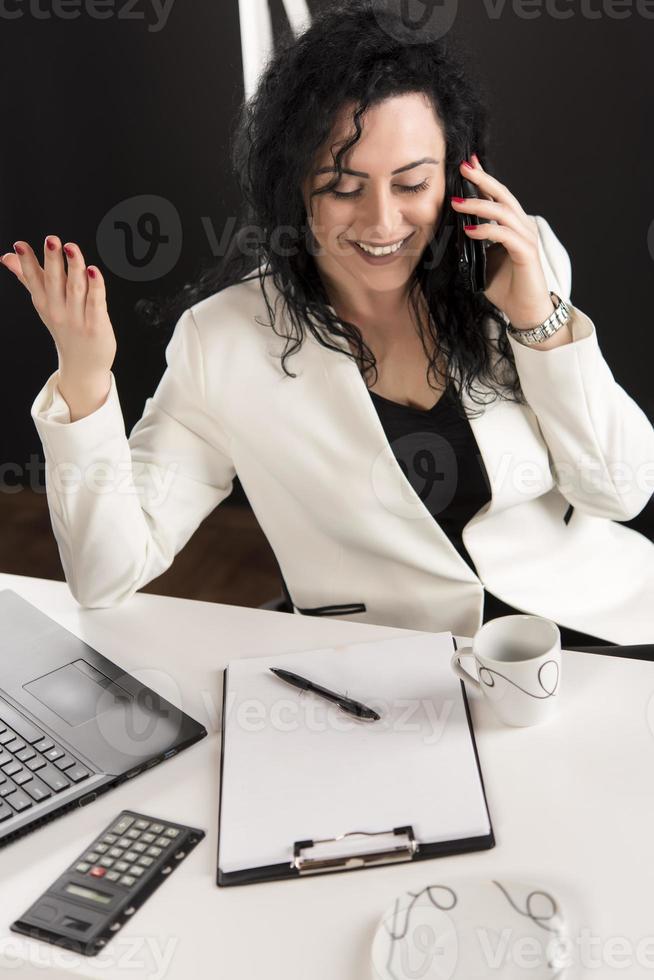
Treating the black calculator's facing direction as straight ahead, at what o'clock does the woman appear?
The woman is roughly at 12 o'clock from the black calculator.

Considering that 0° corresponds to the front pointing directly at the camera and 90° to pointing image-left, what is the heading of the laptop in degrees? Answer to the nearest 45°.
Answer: approximately 225°

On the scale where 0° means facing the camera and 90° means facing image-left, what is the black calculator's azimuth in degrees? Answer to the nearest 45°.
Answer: approximately 225°

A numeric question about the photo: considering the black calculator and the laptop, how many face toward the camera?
0
